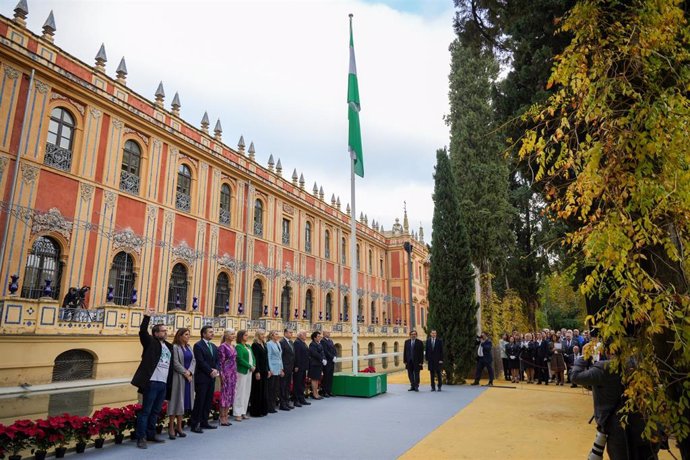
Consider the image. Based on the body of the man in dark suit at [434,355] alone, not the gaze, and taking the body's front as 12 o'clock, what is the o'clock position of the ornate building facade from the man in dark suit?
The ornate building facade is roughly at 3 o'clock from the man in dark suit.

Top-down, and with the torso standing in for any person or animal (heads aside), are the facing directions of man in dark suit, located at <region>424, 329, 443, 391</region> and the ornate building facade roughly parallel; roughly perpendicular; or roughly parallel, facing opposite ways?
roughly perpendicular

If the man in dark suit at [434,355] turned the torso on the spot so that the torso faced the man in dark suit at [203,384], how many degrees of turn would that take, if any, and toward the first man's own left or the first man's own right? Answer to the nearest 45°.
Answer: approximately 45° to the first man's own right

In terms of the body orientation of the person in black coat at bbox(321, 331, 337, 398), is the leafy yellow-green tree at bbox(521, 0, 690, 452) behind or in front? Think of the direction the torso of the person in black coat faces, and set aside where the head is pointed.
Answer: in front

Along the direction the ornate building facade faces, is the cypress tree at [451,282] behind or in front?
in front

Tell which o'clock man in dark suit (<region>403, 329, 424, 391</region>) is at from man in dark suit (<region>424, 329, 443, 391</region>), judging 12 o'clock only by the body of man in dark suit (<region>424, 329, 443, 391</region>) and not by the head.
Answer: man in dark suit (<region>403, 329, 424, 391</region>) is roughly at 2 o'clock from man in dark suit (<region>424, 329, 443, 391</region>).

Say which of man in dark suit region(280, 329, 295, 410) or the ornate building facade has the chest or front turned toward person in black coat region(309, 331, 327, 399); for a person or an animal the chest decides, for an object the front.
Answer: the ornate building facade

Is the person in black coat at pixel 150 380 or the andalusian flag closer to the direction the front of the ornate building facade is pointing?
the andalusian flag

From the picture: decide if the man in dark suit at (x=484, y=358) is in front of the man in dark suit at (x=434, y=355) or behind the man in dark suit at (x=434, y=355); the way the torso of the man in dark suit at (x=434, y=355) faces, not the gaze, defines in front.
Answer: behind

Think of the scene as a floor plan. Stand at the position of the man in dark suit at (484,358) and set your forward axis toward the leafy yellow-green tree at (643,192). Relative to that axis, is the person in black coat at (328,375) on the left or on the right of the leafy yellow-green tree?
right
